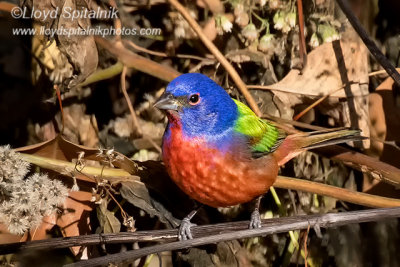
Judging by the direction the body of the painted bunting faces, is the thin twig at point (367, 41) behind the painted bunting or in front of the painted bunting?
behind

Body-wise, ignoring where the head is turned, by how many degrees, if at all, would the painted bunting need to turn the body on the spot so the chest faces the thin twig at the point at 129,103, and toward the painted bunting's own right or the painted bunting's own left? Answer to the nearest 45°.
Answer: approximately 90° to the painted bunting's own right

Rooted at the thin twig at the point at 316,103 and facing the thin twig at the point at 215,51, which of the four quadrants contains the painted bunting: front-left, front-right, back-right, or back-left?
front-left

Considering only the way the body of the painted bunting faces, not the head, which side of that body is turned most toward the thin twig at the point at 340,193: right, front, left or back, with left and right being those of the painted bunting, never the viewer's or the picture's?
back

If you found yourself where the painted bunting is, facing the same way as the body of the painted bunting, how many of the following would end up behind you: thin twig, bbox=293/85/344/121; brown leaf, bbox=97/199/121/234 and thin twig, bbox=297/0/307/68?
2

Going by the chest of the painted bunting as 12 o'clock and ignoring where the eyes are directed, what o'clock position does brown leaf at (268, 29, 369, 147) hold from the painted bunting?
The brown leaf is roughly at 6 o'clock from the painted bunting.

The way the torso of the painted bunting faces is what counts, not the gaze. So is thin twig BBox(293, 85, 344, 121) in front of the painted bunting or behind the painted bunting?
behind

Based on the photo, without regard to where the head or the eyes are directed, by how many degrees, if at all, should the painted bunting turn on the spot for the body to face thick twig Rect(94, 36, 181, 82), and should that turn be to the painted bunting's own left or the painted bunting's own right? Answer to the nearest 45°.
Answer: approximately 90° to the painted bunting's own right
